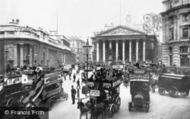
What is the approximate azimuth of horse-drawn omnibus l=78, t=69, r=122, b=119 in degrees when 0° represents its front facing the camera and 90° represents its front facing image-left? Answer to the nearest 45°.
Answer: approximately 45°

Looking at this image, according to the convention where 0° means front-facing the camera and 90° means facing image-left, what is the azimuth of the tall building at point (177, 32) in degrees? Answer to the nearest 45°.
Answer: approximately 45°

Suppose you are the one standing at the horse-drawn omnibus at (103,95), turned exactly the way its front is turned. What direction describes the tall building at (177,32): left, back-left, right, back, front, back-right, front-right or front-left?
back

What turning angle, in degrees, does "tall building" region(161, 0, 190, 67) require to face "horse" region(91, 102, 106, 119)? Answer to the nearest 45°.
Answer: approximately 45° to its left

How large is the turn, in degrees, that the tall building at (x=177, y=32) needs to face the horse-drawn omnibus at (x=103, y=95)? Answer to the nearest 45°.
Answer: approximately 45° to its left
